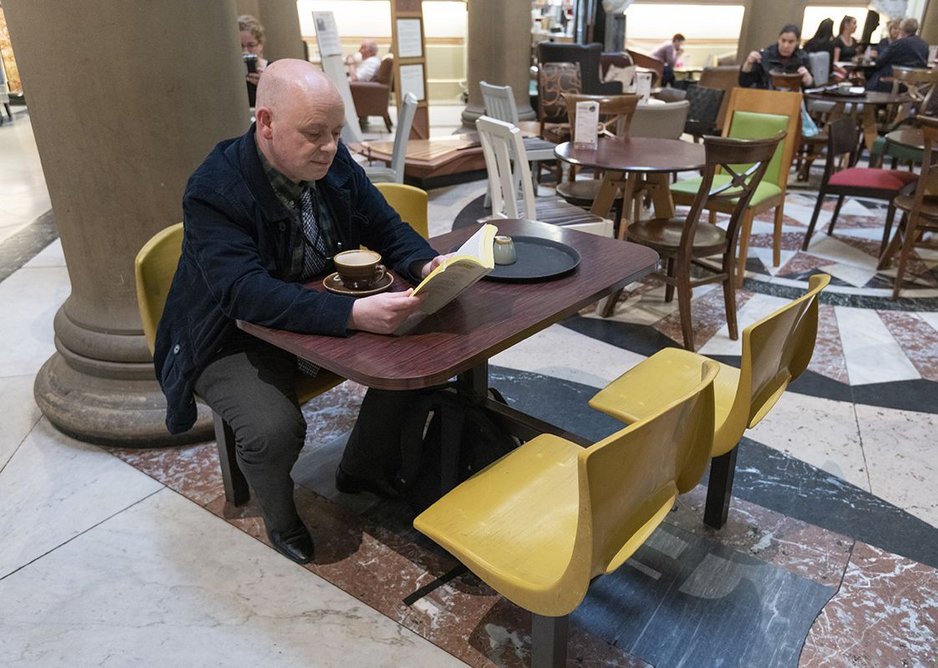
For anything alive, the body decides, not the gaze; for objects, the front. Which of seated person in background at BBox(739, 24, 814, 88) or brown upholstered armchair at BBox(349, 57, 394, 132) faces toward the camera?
the seated person in background

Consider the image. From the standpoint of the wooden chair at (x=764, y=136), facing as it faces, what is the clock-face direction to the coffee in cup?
The coffee in cup is roughly at 11 o'clock from the wooden chair.

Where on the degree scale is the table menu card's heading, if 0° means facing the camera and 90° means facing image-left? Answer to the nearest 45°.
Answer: approximately 0°

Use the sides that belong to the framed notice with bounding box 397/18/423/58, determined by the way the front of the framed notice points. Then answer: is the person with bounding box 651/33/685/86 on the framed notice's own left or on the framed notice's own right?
on the framed notice's own left

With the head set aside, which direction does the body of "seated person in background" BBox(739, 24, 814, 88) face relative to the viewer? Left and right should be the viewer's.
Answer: facing the viewer

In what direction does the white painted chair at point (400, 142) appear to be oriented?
to the viewer's left

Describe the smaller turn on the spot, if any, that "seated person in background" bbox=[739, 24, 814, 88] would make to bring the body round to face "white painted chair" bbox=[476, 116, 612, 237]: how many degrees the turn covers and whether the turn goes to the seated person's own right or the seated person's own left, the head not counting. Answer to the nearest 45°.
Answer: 0° — they already face it

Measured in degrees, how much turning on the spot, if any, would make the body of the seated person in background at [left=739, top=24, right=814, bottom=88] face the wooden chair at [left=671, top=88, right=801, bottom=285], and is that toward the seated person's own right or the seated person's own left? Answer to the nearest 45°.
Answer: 0° — they already face it

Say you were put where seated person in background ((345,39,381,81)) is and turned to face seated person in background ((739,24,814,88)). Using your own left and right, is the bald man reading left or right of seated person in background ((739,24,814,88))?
right

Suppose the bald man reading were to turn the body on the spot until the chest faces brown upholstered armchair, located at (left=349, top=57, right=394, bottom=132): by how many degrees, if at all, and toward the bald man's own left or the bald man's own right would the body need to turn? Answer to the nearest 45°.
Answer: approximately 135° to the bald man's own left

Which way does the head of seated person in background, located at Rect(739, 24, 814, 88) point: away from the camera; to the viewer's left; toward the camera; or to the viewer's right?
toward the camera

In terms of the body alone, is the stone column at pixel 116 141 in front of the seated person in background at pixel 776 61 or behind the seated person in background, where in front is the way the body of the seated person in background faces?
in front

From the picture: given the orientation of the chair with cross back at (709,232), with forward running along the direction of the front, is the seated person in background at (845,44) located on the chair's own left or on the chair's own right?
on the chair's own right

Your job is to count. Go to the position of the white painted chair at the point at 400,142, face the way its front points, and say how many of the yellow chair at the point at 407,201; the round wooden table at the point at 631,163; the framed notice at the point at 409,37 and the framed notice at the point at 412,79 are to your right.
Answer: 2

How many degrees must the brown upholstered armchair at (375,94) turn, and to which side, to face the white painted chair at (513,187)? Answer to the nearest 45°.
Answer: approximately 90° to its left
